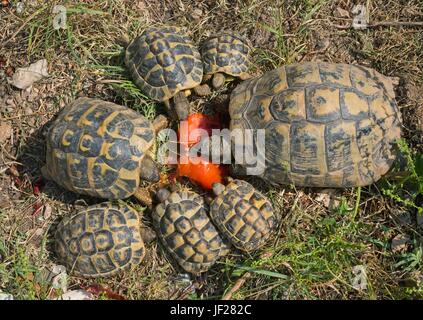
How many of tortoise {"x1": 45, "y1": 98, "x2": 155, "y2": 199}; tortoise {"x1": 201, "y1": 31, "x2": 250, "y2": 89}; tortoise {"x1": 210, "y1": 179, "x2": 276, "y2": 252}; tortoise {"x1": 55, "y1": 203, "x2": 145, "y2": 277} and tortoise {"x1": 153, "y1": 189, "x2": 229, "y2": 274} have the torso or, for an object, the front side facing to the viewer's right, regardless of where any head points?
2

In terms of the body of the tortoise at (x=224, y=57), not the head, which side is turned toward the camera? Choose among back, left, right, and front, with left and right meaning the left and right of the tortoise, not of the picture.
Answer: front

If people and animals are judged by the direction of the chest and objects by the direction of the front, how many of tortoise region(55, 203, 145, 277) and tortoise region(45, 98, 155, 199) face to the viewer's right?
2

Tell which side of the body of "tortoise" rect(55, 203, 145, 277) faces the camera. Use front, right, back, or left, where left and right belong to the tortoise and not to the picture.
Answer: right

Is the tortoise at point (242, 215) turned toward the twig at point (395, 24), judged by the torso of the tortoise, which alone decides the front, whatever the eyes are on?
no

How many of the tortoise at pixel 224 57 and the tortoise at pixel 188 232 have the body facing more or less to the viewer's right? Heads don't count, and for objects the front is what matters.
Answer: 0

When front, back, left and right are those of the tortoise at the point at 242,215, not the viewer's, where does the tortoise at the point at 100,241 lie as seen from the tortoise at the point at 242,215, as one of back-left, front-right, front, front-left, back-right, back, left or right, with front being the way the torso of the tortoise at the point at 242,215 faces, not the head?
front-left

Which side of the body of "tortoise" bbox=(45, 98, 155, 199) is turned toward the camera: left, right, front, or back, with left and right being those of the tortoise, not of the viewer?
right

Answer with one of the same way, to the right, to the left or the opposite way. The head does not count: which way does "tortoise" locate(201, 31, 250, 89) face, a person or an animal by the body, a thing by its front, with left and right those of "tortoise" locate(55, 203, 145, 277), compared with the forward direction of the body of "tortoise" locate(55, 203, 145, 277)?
to the right

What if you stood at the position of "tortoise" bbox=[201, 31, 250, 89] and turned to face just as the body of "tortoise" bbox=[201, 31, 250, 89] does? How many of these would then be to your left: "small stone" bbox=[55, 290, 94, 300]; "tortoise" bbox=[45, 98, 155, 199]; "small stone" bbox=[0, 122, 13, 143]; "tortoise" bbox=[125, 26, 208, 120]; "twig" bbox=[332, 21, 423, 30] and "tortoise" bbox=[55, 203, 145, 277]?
1
